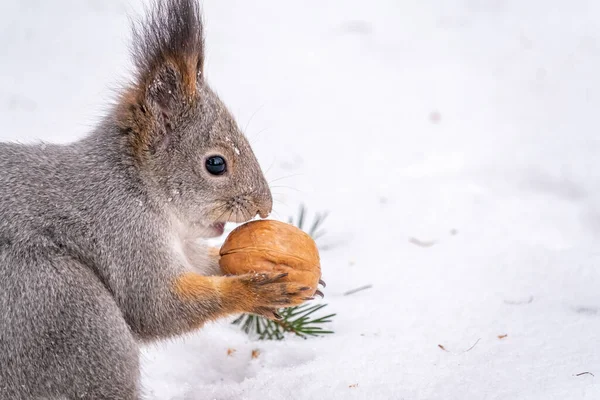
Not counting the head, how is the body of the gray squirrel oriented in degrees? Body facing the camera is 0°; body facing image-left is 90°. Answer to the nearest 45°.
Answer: approximately 270°
